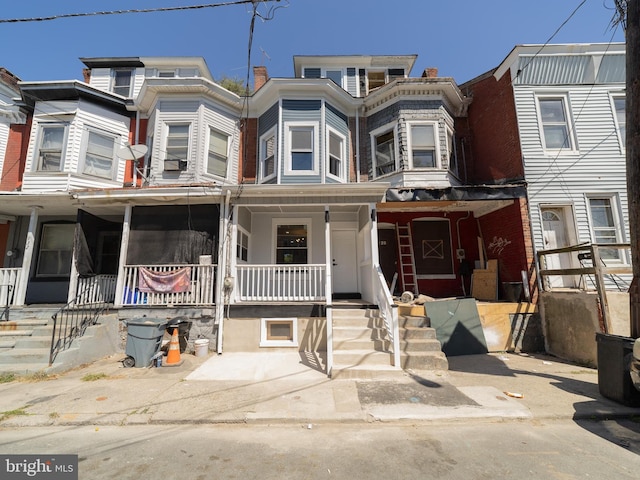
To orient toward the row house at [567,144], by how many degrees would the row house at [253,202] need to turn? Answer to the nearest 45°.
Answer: approximately 90° to its left

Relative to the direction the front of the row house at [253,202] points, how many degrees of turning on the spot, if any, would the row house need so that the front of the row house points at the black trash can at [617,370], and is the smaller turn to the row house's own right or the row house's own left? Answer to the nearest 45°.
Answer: approximately 45° to the row house's own left

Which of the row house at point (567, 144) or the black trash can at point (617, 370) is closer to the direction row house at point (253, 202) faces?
the black trash can

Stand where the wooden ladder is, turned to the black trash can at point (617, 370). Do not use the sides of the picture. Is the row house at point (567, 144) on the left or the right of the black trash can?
left

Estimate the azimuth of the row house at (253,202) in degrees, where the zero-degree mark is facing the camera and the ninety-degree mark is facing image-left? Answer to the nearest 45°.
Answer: approximately 0°
